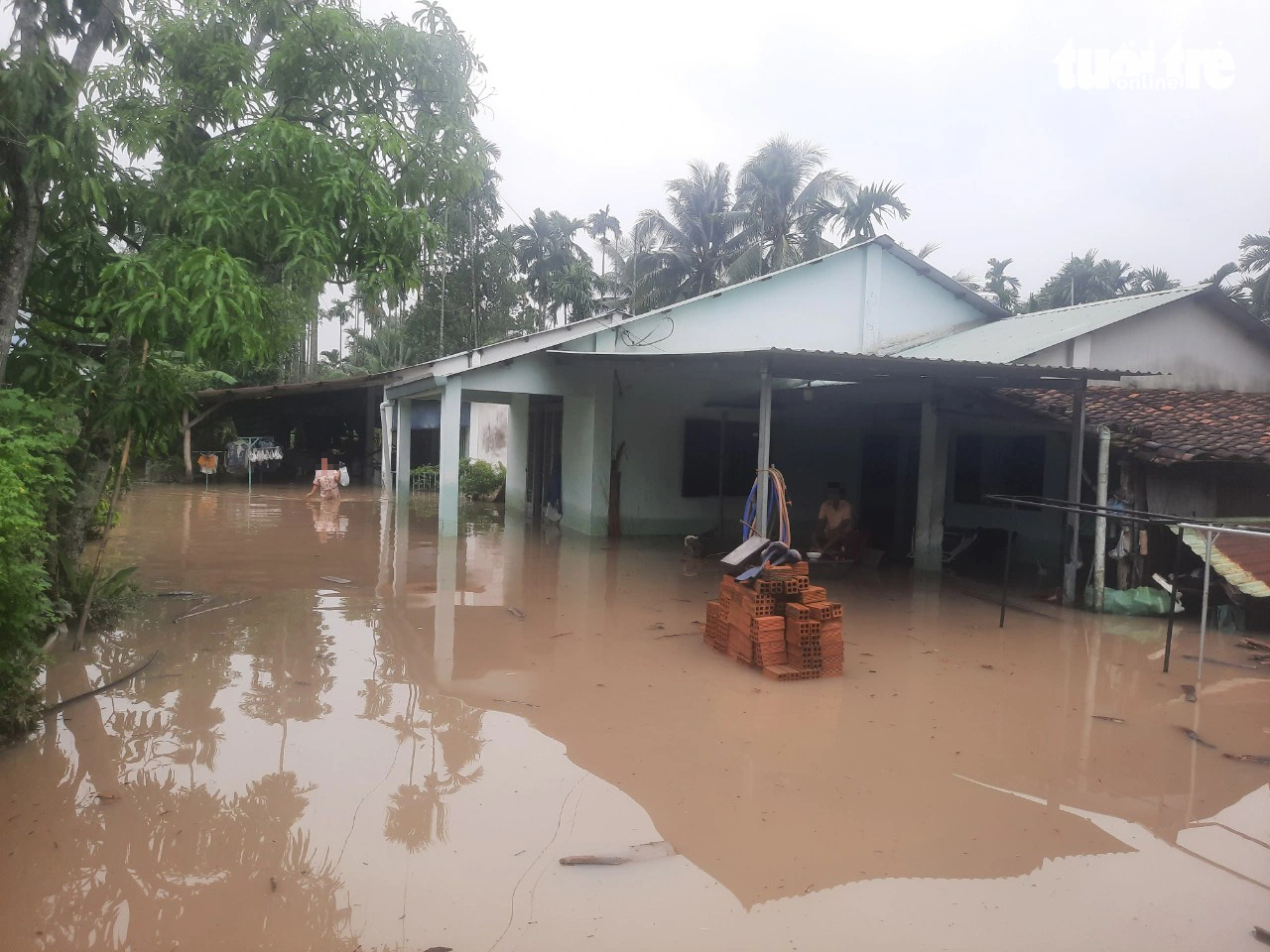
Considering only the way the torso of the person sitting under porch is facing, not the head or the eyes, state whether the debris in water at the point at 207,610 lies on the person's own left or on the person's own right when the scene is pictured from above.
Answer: on the person's own right

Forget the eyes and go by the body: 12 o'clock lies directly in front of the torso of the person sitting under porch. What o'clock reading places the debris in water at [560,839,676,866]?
The debris in water is roughly at 12 o'clock from the person sitting under porch.

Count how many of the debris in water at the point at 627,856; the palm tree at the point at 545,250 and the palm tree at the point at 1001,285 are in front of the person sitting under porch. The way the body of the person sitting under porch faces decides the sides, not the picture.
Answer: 1

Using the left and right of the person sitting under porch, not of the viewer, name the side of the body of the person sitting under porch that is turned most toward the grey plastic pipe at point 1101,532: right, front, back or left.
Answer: left

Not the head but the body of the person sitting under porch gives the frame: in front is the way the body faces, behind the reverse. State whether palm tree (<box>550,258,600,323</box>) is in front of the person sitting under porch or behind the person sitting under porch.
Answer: behind

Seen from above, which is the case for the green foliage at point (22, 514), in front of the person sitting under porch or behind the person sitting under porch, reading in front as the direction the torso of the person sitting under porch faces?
in front

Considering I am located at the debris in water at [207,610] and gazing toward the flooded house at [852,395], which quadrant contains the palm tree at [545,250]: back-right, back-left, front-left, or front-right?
front-left

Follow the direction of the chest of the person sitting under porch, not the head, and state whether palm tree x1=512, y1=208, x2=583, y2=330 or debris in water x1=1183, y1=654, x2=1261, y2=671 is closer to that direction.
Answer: the debris in water

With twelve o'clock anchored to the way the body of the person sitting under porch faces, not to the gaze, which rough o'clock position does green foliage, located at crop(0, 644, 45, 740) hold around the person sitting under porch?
The green foliage is roughly at 1 o'clock from the person sitting under porch.

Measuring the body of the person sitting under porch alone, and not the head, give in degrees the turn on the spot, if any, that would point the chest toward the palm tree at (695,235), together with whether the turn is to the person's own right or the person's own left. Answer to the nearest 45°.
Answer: approximately 180°

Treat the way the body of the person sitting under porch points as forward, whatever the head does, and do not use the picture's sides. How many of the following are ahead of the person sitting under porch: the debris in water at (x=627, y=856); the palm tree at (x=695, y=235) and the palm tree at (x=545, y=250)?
1

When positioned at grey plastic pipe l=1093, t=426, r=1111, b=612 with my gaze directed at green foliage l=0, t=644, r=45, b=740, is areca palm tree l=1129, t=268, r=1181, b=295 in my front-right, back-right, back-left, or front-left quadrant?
back-right

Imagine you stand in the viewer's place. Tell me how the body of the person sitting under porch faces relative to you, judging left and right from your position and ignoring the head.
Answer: facing the viewer

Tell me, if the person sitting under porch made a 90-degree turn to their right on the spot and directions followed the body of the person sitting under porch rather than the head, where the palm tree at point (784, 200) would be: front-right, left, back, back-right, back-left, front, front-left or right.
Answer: right

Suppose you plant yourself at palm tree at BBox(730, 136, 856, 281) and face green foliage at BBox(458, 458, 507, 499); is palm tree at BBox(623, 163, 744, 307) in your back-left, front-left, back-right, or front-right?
front-right

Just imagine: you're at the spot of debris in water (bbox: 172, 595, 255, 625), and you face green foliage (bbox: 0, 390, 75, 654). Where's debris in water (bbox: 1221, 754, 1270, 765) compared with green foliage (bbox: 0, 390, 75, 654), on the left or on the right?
left

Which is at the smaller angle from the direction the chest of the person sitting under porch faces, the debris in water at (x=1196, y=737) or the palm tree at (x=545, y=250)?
the debris in water

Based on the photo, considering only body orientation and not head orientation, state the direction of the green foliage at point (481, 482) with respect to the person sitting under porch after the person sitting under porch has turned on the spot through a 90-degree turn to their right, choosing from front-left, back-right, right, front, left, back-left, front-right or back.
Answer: front-right
